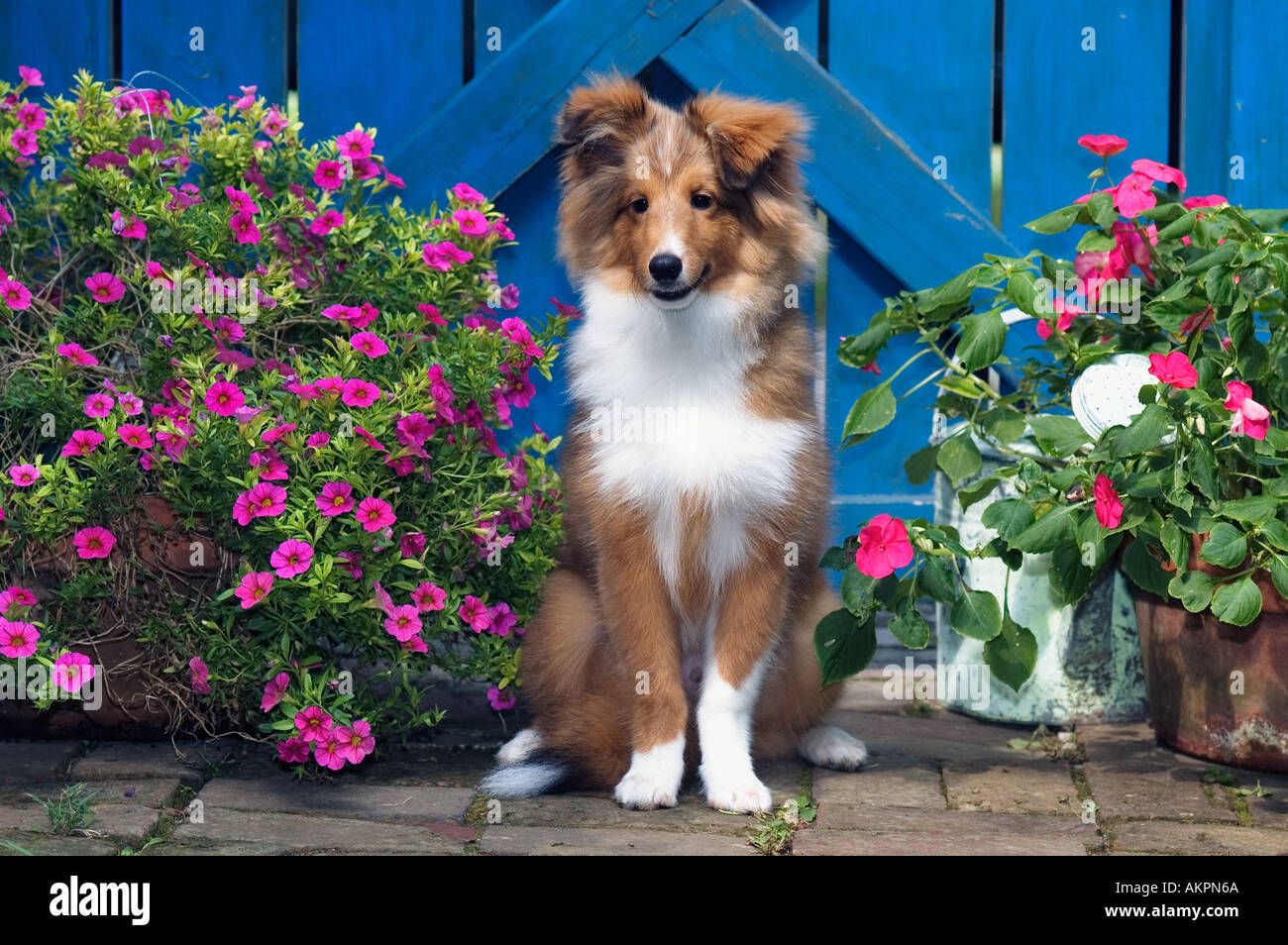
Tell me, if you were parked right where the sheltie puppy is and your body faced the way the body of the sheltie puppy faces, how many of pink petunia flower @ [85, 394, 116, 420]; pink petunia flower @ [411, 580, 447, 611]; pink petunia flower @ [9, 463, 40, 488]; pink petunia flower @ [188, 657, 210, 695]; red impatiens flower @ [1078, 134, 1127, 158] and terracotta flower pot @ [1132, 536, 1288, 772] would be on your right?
4

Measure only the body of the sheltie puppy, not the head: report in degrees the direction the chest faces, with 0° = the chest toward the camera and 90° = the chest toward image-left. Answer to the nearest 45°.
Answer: approximately 0°

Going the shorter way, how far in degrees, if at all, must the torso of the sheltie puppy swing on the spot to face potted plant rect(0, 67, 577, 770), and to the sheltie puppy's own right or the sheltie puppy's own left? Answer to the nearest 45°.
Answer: approximately 90° to the sheltie puppy's own right

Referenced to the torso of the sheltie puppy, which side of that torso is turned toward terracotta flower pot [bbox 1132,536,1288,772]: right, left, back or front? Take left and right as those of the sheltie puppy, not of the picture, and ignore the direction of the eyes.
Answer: left

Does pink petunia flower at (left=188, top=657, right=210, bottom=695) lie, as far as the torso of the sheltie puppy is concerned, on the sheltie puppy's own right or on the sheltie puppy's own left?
on the sheltie puppy's own right

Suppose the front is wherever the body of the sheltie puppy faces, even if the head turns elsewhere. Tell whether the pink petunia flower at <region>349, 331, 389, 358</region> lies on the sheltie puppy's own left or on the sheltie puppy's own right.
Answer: on the sheltie puppy's own right

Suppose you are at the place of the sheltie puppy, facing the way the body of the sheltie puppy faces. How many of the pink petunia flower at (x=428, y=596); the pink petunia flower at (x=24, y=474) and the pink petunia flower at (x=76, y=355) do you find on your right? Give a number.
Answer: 3
